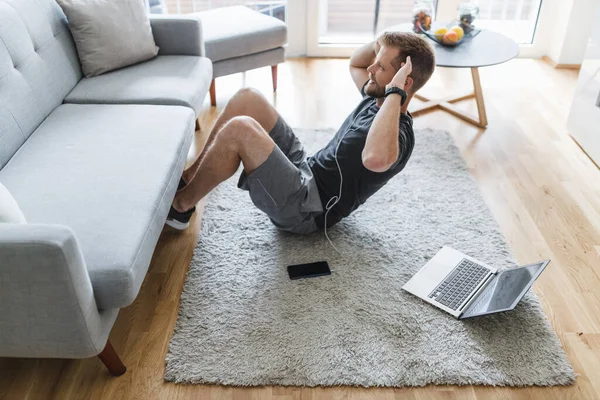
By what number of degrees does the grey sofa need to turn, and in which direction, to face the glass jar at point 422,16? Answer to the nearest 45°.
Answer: approximately 45° to its left

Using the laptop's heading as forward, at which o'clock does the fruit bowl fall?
The fruit bowl is roughly at 1 o'clock from the laptop.

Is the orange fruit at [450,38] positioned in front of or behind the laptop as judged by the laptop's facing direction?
in front

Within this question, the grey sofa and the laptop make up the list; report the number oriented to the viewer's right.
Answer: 1

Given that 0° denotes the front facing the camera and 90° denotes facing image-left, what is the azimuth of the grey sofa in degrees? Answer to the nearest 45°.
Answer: approximately 270°

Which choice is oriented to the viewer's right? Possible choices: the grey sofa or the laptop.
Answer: the grey sofa

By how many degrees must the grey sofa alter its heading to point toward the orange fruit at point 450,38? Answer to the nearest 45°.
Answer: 0° — it already faces it

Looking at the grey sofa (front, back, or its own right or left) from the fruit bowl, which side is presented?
front

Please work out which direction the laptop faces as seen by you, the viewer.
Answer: facing away from the viewer and to the left of the viewer

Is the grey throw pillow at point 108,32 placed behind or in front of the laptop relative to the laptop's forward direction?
in front
